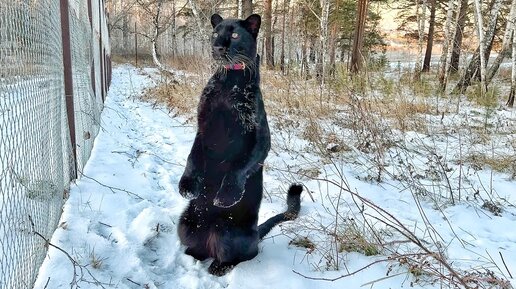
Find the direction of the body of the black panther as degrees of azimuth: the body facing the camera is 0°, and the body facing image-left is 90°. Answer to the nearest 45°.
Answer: approximately 45°

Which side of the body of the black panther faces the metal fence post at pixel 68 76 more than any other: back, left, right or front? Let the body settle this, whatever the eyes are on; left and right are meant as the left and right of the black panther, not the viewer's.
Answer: right
